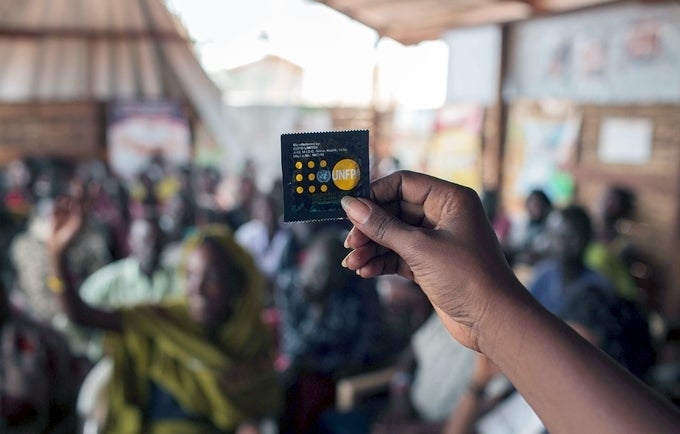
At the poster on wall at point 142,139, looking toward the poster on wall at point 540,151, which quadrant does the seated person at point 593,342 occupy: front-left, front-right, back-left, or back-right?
front-right

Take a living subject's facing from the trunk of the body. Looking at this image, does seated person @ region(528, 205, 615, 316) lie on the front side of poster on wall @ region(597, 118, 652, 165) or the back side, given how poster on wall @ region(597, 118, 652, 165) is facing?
on the front side

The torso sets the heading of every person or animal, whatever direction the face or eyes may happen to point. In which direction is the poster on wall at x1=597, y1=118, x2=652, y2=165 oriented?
toward the camera

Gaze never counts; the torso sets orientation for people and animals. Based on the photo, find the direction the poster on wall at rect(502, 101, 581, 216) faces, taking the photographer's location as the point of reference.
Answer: facing the viewer

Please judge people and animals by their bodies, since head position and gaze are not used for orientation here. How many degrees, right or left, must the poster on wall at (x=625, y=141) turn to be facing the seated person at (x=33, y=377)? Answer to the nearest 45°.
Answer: approximately 45° to its right

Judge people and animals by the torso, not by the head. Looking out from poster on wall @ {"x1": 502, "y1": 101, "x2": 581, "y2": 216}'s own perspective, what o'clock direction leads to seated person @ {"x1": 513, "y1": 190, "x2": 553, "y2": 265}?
The seated person is roughly at 12 o'clock from the poster on wall.

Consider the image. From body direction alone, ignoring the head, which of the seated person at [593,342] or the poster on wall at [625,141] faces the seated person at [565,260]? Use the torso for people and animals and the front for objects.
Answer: the poster on wall

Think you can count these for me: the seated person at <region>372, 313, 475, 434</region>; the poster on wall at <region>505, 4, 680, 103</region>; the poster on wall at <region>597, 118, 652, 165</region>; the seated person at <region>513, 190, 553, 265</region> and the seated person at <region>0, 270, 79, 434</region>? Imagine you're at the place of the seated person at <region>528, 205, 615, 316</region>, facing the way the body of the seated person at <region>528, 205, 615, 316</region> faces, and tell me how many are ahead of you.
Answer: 2

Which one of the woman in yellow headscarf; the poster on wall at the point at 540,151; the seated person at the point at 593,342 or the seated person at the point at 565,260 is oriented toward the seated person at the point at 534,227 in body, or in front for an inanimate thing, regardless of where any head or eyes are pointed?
the poster on wall

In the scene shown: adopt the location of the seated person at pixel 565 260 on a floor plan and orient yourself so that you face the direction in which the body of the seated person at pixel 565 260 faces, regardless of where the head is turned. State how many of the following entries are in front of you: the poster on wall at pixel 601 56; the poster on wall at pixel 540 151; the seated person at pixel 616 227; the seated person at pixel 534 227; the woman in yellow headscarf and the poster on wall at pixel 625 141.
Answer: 1

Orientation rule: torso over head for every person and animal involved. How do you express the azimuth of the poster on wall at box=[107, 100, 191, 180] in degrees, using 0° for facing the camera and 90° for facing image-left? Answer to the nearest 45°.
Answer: approximately 0°
